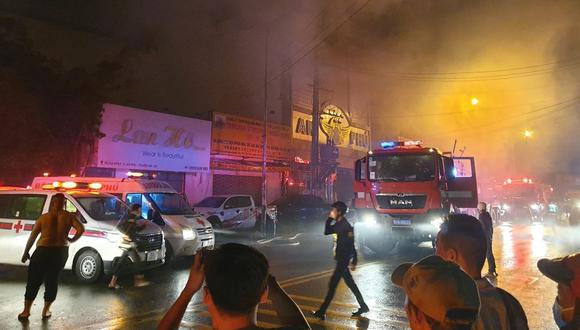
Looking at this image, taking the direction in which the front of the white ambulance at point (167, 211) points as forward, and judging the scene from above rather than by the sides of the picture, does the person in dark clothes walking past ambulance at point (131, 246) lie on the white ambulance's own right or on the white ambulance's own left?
on the white ambulance's own right

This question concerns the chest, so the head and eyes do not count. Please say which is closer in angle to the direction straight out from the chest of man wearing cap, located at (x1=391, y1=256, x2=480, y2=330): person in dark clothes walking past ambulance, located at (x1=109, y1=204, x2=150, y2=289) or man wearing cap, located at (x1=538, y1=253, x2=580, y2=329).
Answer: the person in dark clothes walking past ambulance

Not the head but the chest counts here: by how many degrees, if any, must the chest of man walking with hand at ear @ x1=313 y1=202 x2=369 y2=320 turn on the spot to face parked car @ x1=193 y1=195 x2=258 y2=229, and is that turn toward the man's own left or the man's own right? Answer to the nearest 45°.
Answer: approximately 45° to the man's own right

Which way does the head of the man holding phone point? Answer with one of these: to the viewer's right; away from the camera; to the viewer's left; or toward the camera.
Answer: away from the camera

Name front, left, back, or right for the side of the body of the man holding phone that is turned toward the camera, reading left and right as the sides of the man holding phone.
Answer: back

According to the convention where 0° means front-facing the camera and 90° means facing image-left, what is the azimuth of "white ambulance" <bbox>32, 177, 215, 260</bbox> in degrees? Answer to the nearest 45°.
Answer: approximately 315°
